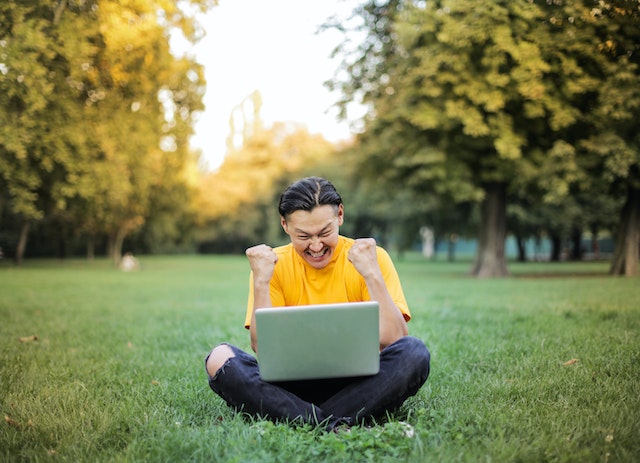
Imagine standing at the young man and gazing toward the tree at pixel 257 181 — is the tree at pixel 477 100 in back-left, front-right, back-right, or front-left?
front-right

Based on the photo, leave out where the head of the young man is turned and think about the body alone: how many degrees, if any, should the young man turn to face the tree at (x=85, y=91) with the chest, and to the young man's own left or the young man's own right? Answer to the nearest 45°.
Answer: approximately 135° to the young man's own right

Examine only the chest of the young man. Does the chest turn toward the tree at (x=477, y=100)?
no

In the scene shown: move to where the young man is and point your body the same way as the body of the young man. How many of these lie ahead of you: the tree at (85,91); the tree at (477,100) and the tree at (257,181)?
0

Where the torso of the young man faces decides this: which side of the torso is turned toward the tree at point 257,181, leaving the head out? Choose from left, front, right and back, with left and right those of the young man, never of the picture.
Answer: back

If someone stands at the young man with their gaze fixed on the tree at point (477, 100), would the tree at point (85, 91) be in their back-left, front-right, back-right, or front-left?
front-left

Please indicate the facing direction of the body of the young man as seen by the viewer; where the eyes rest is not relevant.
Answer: toward the camera

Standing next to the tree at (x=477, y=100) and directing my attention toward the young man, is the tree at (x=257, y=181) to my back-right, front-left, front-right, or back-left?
back-right

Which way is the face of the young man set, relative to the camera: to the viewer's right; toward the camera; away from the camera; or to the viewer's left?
toward the camera
